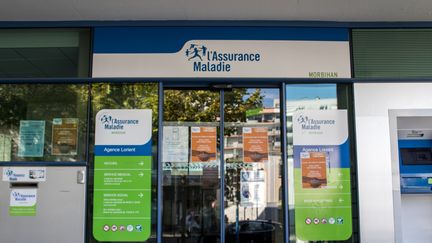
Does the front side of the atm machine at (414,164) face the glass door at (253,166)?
no

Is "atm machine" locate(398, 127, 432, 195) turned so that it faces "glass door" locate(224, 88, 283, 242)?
no

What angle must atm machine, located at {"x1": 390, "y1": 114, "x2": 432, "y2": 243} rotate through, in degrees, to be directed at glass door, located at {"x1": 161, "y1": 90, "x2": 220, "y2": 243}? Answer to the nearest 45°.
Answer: approximately 45° to its right

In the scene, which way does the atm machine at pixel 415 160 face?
toward the camera

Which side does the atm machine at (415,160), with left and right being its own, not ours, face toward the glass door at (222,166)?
right

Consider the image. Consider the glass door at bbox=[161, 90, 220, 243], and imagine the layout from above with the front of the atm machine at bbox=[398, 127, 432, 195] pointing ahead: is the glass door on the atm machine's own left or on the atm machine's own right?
on the atm machine's own right

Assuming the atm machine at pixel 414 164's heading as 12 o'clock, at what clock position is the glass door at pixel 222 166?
The glass door is roughly at 2 o'clock from the atm machine.
